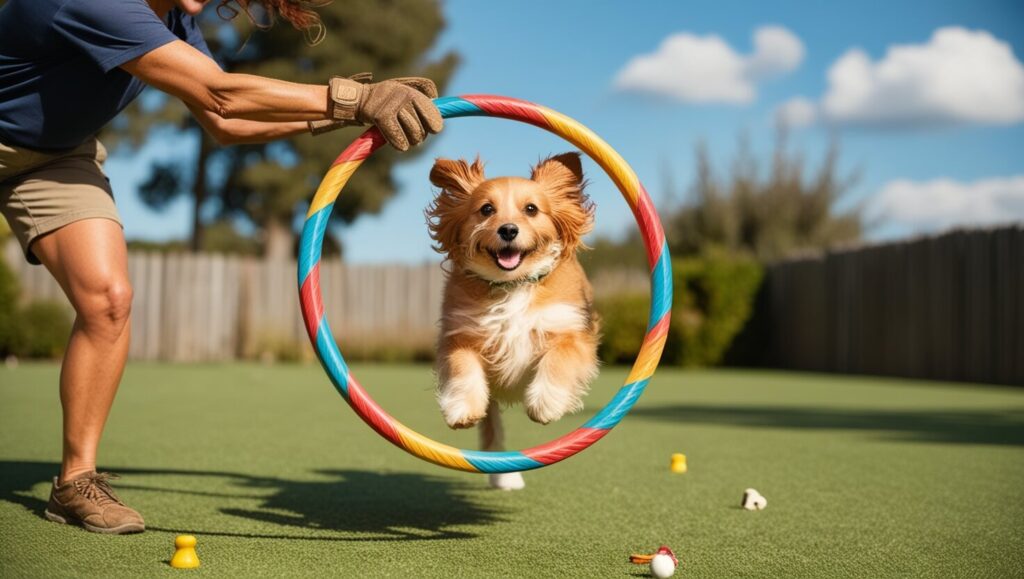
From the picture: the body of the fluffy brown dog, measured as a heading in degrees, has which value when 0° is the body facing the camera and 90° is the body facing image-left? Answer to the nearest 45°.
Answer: approximately 0°

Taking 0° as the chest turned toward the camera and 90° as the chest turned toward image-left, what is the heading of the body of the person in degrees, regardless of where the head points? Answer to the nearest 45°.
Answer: approximately 270°

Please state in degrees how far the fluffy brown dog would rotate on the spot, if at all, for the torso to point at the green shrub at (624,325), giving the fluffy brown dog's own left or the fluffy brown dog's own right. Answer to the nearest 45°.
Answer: approximately 180°

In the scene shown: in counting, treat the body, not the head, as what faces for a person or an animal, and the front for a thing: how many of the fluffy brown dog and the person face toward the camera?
1

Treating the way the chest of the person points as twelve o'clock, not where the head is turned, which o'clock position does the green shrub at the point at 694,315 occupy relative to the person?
The green shrub is roughly at 10 o'clock from the person.

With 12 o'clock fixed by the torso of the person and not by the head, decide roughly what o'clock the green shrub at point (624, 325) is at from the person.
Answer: The green shrub is roughly at 10 o'clock from the person.

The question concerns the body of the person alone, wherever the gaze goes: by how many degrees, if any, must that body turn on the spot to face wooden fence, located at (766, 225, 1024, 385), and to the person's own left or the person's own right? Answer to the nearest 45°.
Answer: approximately 45° to the person's own left

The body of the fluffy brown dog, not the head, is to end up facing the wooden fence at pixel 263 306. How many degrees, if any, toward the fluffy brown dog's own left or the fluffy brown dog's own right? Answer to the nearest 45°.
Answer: approximately 180°

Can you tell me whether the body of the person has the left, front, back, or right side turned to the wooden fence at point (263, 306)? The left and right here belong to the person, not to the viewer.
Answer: left

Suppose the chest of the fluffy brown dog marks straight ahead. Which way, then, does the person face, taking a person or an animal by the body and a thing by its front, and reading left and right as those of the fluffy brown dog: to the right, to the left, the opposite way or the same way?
to the left
